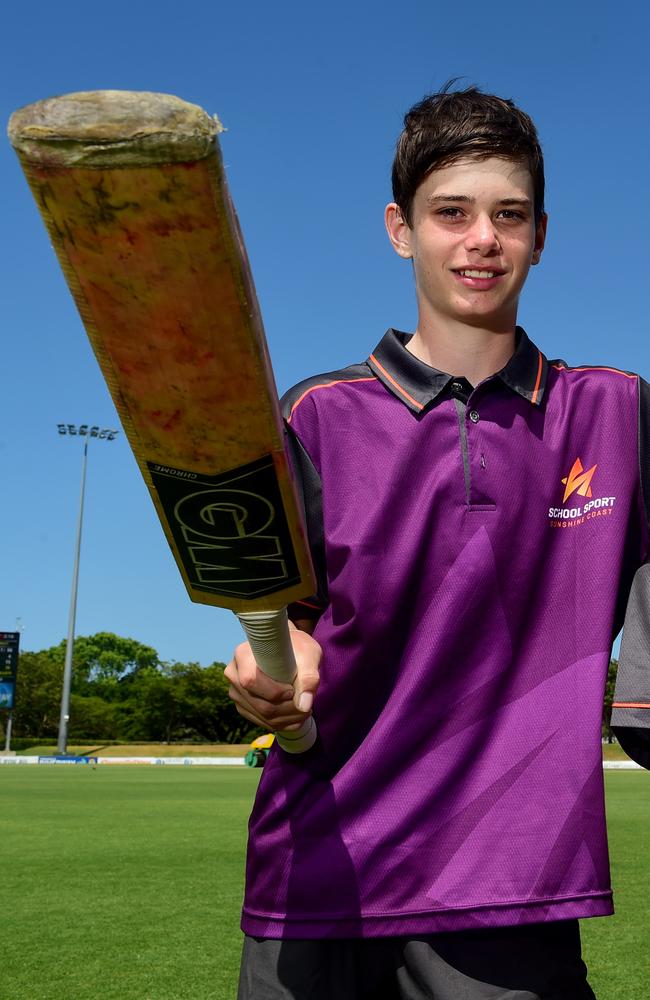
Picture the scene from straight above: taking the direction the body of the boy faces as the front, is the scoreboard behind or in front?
behind

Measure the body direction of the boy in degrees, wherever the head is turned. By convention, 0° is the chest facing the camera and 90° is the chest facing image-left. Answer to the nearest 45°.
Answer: approximately 0°
